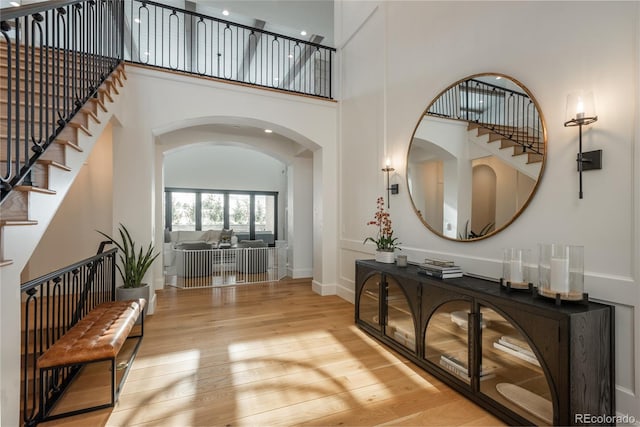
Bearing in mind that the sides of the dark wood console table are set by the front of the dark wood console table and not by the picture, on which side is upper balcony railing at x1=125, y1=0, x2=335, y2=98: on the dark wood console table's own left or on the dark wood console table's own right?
on the dark wood console table's own right

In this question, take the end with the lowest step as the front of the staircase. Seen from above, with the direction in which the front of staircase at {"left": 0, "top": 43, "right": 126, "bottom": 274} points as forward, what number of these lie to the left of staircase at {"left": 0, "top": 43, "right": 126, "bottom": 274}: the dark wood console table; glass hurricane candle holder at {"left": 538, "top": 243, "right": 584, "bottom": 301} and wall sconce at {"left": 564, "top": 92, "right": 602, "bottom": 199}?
3

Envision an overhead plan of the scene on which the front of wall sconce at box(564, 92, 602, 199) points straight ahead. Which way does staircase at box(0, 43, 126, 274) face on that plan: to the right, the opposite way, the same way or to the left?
to the left

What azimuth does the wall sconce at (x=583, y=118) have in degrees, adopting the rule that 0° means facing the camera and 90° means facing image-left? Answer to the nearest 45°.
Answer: approximately 45°

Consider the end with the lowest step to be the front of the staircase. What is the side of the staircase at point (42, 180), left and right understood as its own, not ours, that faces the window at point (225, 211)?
back

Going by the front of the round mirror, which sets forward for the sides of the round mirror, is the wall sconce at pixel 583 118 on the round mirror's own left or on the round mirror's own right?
on the round mirror's own left

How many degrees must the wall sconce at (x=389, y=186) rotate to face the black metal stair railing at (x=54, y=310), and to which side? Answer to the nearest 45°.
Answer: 0° — it already faces it

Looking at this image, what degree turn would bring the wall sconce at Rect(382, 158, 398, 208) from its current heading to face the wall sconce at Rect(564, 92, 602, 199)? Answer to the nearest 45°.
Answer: approximately 90° to its left

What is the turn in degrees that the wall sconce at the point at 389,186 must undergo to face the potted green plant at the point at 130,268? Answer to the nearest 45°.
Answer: approximately 45° to its right
